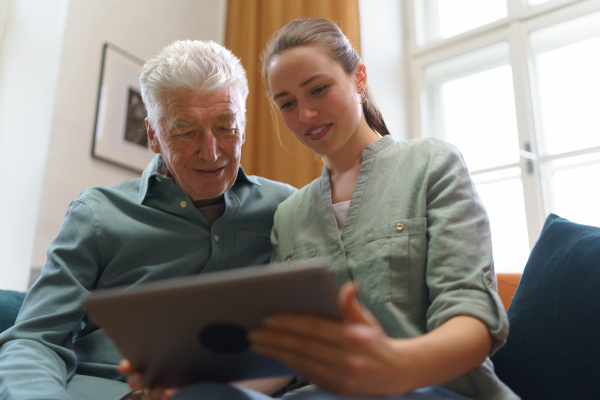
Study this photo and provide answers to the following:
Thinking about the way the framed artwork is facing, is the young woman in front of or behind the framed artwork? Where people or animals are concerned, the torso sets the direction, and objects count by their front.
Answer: in front

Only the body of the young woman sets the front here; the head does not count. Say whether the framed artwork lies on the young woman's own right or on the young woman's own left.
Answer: on the young woman's own right

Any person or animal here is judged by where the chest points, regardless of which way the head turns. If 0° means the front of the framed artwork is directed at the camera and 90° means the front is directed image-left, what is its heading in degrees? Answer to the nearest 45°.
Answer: approximately 315°

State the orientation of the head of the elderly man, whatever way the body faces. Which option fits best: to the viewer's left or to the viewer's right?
to the viewer's right
